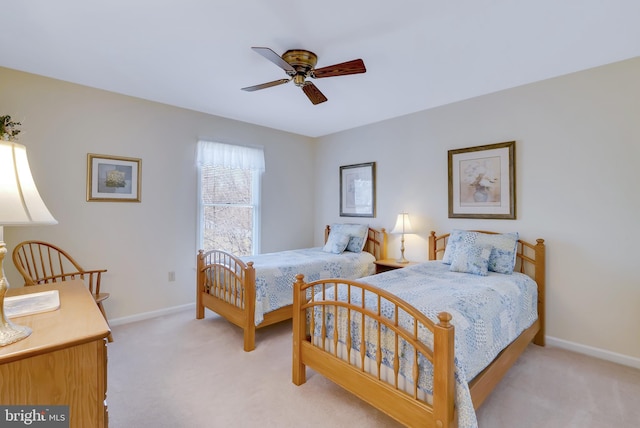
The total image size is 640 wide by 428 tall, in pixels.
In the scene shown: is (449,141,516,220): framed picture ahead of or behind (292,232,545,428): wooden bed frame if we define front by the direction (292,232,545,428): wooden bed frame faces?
behind

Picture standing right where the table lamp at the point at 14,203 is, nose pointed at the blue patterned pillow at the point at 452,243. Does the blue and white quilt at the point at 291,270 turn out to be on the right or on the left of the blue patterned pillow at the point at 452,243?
left

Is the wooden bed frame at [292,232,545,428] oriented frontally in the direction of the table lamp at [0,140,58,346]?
yes

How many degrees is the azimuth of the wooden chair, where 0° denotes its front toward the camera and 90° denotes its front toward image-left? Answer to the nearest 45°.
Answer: approximately 315°

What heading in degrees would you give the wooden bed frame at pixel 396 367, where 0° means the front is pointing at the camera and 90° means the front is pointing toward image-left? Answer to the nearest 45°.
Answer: approximately 45°

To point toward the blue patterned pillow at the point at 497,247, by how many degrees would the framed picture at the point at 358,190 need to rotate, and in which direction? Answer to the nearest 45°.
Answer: approximately 90° to its left

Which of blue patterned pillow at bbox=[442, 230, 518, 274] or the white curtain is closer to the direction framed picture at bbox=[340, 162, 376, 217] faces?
the white curtain

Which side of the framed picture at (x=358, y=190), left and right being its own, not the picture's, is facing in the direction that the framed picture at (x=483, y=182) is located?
left

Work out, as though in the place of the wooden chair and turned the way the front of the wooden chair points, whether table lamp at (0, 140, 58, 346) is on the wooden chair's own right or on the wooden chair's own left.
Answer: on the wooden chair's own right

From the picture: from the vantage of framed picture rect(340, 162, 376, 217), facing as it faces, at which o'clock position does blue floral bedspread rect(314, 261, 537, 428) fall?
The blue floral bedspread is roughly at 10 o'clock from the framed picture.
